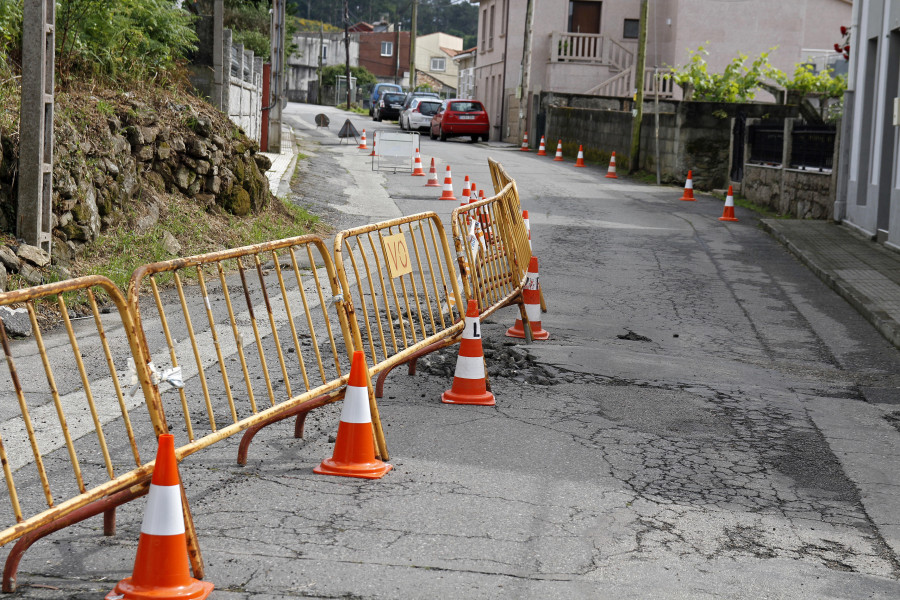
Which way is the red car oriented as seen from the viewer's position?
away from the camera

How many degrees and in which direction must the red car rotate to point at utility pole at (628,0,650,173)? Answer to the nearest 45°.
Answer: approximately 180°

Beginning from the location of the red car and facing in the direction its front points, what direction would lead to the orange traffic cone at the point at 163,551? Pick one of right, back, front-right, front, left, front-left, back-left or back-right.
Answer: back

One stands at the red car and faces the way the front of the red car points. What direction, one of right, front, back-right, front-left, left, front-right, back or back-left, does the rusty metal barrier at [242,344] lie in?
back

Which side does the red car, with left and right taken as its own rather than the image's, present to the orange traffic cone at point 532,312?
back

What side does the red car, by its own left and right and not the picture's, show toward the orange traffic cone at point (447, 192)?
back

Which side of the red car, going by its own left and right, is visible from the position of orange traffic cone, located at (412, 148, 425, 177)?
back

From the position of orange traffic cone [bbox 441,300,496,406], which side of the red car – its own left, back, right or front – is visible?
back

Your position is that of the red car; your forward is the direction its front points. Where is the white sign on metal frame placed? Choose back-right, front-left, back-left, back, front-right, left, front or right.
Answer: back

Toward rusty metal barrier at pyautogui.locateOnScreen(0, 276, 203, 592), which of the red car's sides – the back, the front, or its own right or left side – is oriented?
back

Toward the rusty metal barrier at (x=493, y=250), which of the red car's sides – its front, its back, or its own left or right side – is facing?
back

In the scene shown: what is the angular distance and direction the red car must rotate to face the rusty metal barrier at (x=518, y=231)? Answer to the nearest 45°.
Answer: approximately 180°
